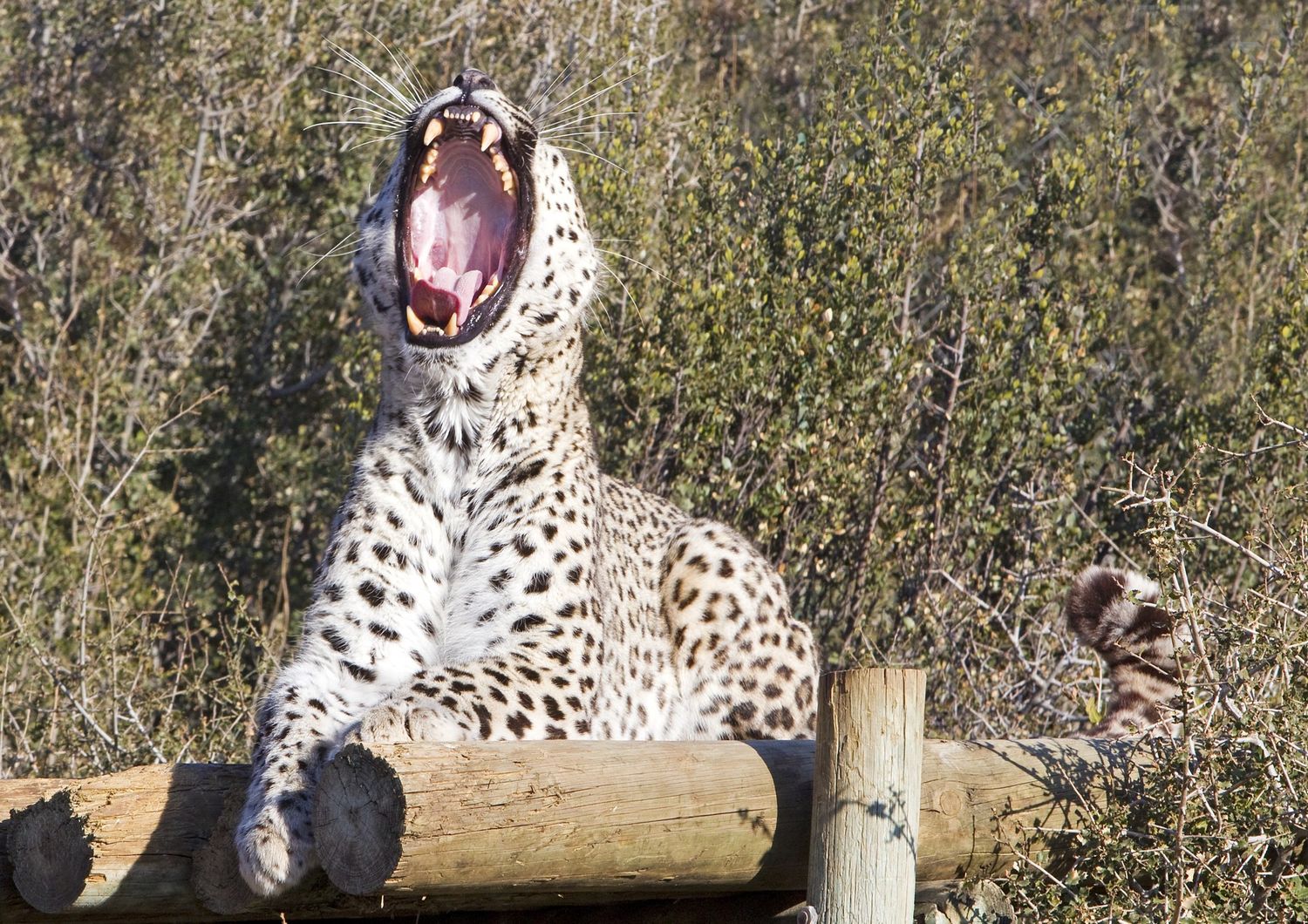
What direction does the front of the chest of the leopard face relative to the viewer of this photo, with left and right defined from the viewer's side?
facing the viewer and to the left of the viewer

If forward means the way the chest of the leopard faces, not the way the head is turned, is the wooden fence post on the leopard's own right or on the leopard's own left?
on the leopard's own left
